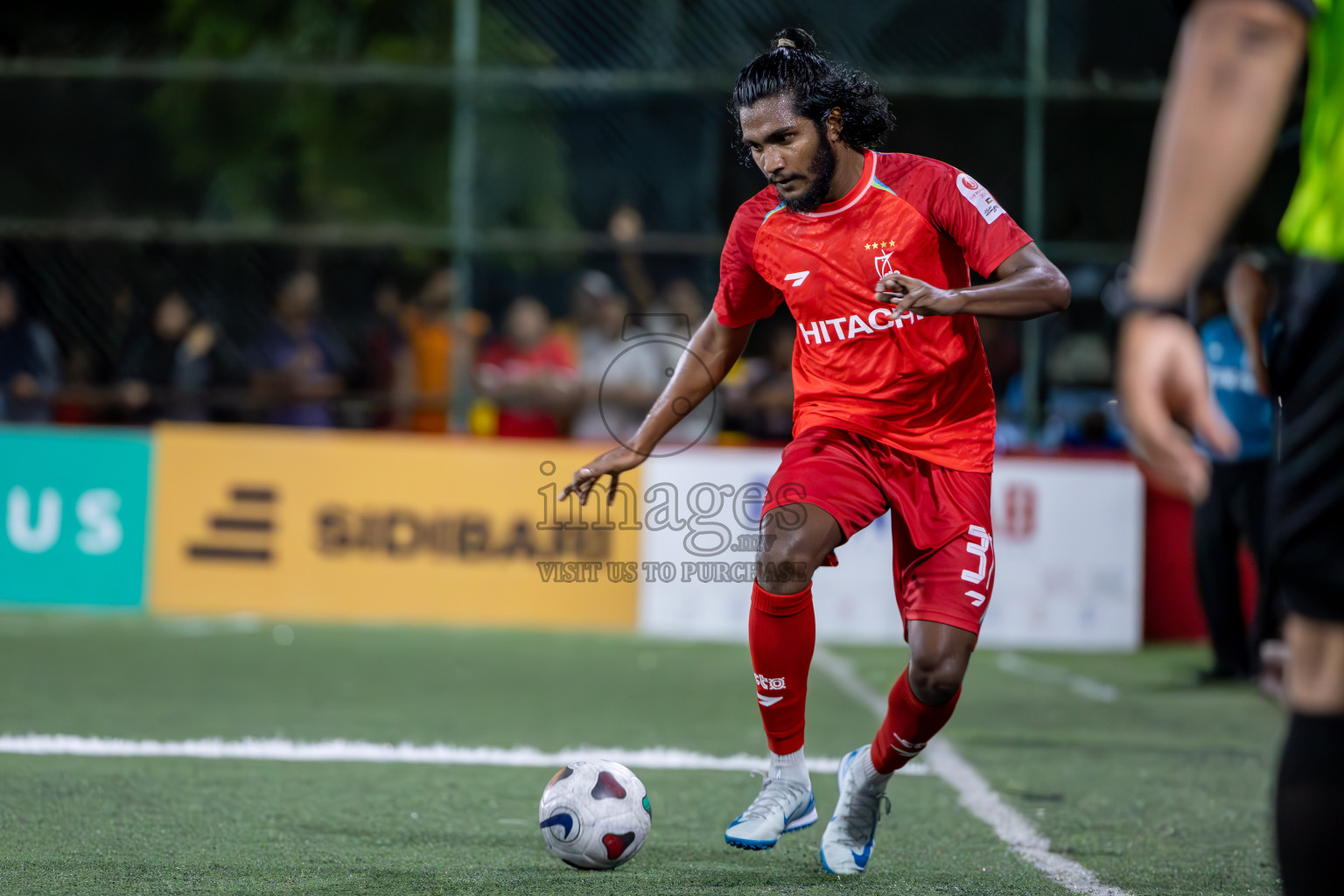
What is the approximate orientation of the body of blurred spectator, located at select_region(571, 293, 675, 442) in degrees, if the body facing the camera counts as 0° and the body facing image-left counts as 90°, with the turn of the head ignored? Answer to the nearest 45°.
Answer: approximately 0°

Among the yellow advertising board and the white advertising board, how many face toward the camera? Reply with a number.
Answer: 2

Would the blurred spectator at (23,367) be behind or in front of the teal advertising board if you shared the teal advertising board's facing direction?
behind

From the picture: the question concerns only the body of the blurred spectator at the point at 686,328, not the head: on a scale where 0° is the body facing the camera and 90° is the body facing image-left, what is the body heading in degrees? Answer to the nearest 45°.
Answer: approximately 0°
